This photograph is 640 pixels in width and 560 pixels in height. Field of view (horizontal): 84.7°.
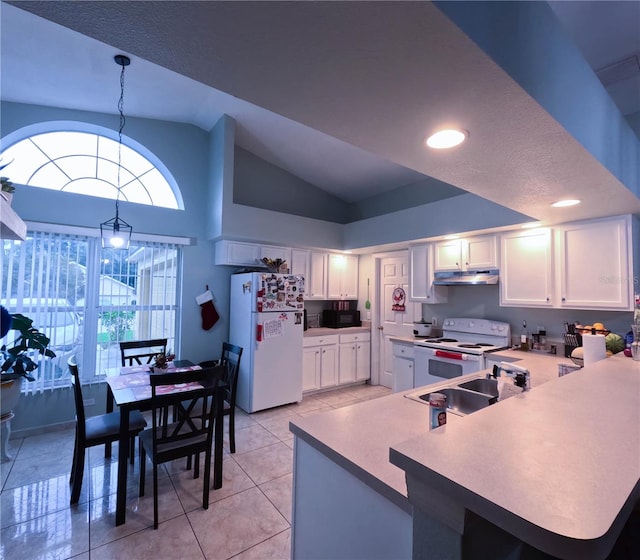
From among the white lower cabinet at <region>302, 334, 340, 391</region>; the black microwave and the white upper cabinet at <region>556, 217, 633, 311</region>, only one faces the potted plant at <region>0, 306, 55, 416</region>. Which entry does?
the white upper cabinet

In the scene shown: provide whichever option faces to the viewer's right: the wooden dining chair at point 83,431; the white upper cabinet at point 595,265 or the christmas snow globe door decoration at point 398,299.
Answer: the wooden dining chair

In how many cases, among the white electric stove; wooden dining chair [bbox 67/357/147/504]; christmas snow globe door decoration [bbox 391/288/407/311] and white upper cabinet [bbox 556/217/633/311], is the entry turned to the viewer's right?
1

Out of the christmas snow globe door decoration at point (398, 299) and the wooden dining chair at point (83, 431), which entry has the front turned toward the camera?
the christmas snow globe door decoration

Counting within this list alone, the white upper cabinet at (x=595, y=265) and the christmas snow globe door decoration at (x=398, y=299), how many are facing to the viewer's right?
0

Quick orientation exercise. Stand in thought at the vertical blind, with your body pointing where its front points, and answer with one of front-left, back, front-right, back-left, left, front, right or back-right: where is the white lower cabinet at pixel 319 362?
front-left

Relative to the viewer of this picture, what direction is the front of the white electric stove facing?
facing the viewer and to the left of the viewer

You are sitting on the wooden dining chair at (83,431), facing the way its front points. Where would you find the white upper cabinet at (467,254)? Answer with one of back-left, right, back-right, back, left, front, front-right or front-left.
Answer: front

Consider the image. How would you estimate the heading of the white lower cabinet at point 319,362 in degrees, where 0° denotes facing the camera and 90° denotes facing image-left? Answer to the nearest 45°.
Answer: approximately 315°

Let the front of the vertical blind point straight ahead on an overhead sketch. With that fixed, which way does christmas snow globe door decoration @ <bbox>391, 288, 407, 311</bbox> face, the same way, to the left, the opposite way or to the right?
to the right

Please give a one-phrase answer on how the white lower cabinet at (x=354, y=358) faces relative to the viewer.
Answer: facing the viewer and to the right of the viewer

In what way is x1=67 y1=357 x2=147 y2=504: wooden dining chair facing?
to the viewer's right

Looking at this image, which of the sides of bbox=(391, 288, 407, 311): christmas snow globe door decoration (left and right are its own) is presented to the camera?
front

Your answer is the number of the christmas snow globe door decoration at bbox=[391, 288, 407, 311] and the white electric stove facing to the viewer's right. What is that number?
0

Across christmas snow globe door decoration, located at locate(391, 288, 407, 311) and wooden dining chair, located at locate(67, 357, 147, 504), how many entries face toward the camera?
1

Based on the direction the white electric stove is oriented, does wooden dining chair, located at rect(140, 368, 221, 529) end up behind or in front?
in front
